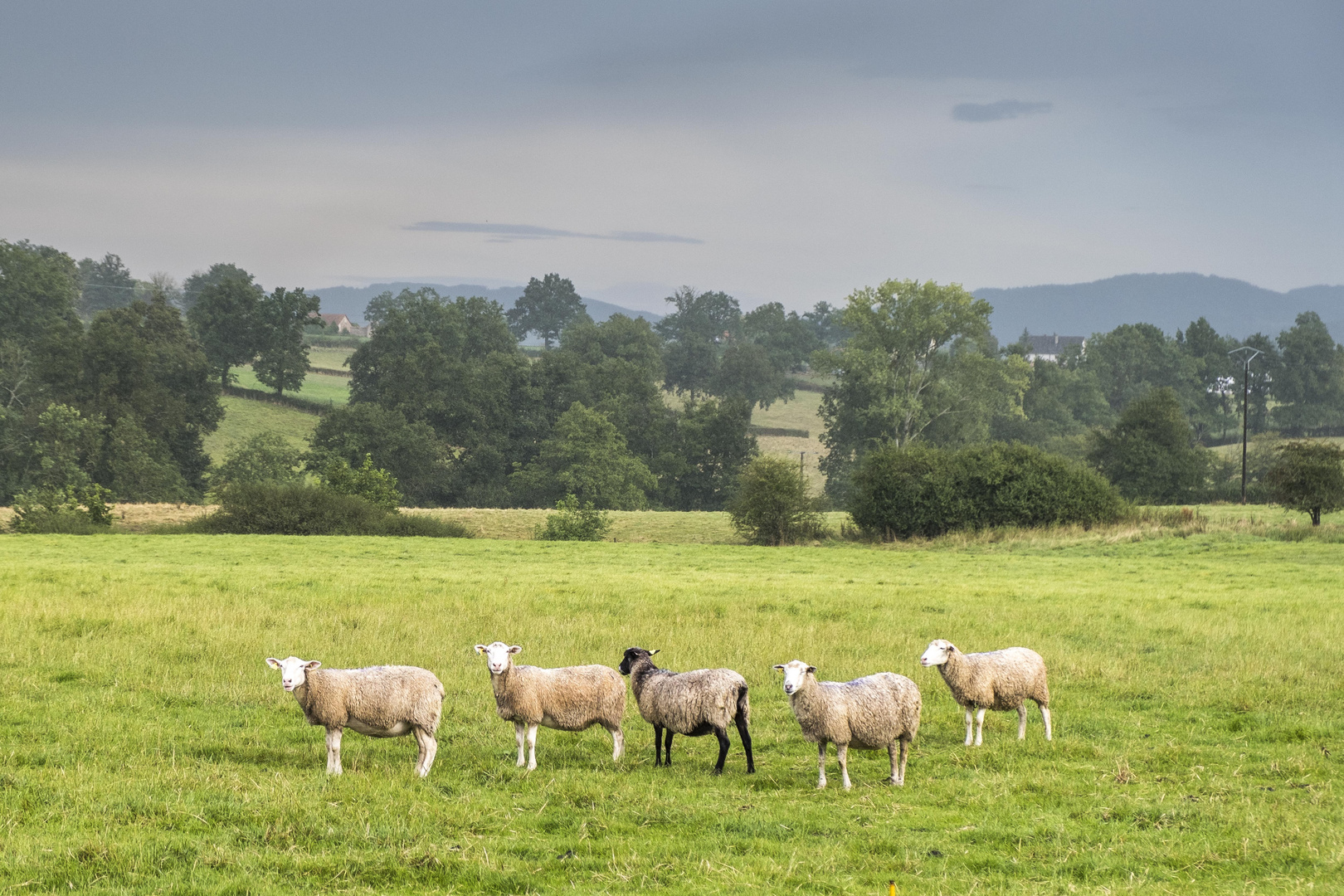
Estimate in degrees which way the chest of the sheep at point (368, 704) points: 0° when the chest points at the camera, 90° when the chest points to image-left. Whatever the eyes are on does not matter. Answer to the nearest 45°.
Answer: approximately 90°

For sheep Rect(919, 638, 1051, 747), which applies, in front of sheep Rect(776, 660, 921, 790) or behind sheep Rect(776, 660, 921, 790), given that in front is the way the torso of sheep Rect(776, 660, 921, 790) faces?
behind

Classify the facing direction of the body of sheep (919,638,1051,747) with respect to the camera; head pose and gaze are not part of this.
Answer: to the viewer's left

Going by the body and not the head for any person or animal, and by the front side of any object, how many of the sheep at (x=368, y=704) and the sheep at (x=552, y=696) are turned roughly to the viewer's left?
2

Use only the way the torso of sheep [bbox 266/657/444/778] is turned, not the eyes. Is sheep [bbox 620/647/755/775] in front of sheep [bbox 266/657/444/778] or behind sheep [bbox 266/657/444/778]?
behind

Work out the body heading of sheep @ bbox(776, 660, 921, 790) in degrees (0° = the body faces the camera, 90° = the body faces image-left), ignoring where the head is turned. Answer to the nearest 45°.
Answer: approximately 45°

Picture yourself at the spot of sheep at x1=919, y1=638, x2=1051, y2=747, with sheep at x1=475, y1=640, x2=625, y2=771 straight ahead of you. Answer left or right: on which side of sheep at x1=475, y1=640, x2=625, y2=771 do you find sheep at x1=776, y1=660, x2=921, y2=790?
left

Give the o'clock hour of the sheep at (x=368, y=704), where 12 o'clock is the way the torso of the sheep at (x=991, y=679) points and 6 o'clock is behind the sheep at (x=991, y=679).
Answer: the sheep at (x=368, y=704) is roughly at 11 o'clock from the sheep at (x=991, y=679).

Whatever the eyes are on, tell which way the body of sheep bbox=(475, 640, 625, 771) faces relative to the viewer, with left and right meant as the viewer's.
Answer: facing to the left of the viewer

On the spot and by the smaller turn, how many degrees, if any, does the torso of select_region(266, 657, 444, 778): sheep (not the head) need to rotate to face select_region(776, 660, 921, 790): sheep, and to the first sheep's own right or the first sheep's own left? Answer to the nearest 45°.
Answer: approximately 180°
